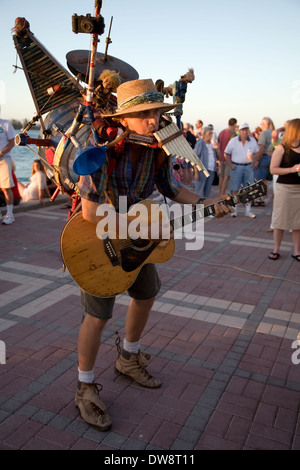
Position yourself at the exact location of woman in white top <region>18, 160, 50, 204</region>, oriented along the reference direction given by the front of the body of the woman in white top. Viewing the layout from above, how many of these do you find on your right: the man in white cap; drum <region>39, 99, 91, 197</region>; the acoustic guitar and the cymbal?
0

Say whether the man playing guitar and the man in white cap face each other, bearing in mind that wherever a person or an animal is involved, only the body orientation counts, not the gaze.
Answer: no

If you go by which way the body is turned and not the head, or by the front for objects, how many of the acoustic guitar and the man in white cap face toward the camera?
2

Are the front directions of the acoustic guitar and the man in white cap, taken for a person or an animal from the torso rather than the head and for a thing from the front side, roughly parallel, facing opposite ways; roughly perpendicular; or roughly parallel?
roughly parallel

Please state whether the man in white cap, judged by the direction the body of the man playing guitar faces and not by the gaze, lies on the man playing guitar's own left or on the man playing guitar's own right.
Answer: on the man playing guitar's own left

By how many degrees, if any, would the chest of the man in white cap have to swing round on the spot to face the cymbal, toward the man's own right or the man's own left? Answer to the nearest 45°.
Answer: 0° — they already face it

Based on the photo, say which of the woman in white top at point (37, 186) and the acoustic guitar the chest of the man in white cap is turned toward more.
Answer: the acoustic guitar

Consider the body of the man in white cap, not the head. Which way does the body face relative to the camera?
toward the camera

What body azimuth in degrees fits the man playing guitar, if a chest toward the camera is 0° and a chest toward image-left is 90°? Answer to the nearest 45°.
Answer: approximately 315°

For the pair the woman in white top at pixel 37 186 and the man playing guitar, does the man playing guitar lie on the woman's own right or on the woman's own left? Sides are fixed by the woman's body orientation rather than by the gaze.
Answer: on the woman's own left

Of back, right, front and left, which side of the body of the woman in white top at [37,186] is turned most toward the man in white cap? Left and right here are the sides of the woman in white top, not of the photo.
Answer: left

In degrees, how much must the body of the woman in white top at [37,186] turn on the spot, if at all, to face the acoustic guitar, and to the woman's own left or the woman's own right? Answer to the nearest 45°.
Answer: approximately 45° to the woman's own left

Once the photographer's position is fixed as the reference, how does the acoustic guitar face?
facing the viewer
